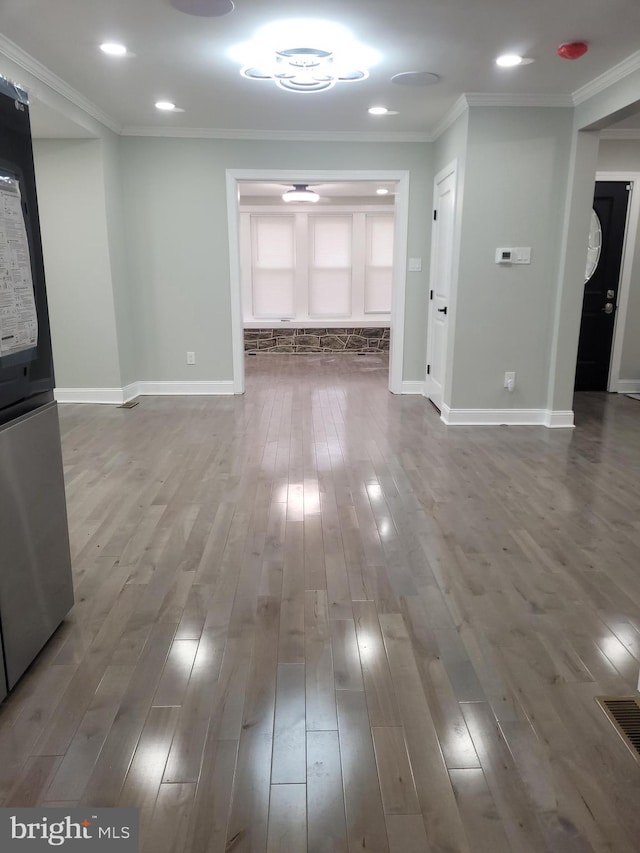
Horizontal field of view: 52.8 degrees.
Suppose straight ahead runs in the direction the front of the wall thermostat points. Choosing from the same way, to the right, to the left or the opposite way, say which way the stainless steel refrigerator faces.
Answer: to the left

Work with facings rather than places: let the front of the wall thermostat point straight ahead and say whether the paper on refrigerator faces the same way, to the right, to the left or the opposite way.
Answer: to the left

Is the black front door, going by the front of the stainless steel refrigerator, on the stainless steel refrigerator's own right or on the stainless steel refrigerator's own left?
on the stainless steel refrigerator's own left

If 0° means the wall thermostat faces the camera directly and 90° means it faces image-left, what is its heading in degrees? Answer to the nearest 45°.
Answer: approximately 0°

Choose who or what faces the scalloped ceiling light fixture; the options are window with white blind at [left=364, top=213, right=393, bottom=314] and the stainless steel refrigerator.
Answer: the window with white blind

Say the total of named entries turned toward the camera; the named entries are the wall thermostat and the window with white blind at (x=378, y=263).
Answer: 2
